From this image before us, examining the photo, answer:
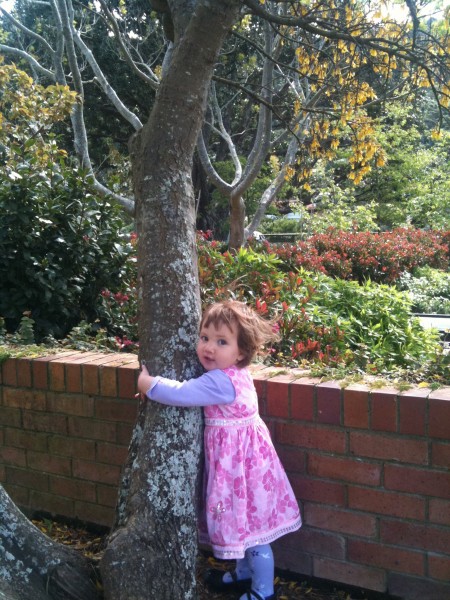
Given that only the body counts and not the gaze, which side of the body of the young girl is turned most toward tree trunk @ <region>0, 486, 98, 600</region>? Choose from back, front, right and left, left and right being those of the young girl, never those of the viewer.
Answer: front

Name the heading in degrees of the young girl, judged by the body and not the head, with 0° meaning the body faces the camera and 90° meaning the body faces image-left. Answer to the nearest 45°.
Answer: approximately 90°

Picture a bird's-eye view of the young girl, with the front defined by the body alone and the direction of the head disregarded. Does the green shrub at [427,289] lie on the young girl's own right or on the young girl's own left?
on the young girl's own right

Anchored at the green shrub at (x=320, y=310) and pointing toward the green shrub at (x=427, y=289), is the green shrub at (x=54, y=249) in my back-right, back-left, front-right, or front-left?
back-left

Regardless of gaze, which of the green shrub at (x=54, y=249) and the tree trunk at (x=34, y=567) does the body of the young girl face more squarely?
the tree trunk

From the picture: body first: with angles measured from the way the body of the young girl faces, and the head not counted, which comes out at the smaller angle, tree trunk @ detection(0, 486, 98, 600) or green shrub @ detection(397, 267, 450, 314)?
the tree trunk

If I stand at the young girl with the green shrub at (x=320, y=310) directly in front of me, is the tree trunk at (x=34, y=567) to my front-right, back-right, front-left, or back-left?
back-left
